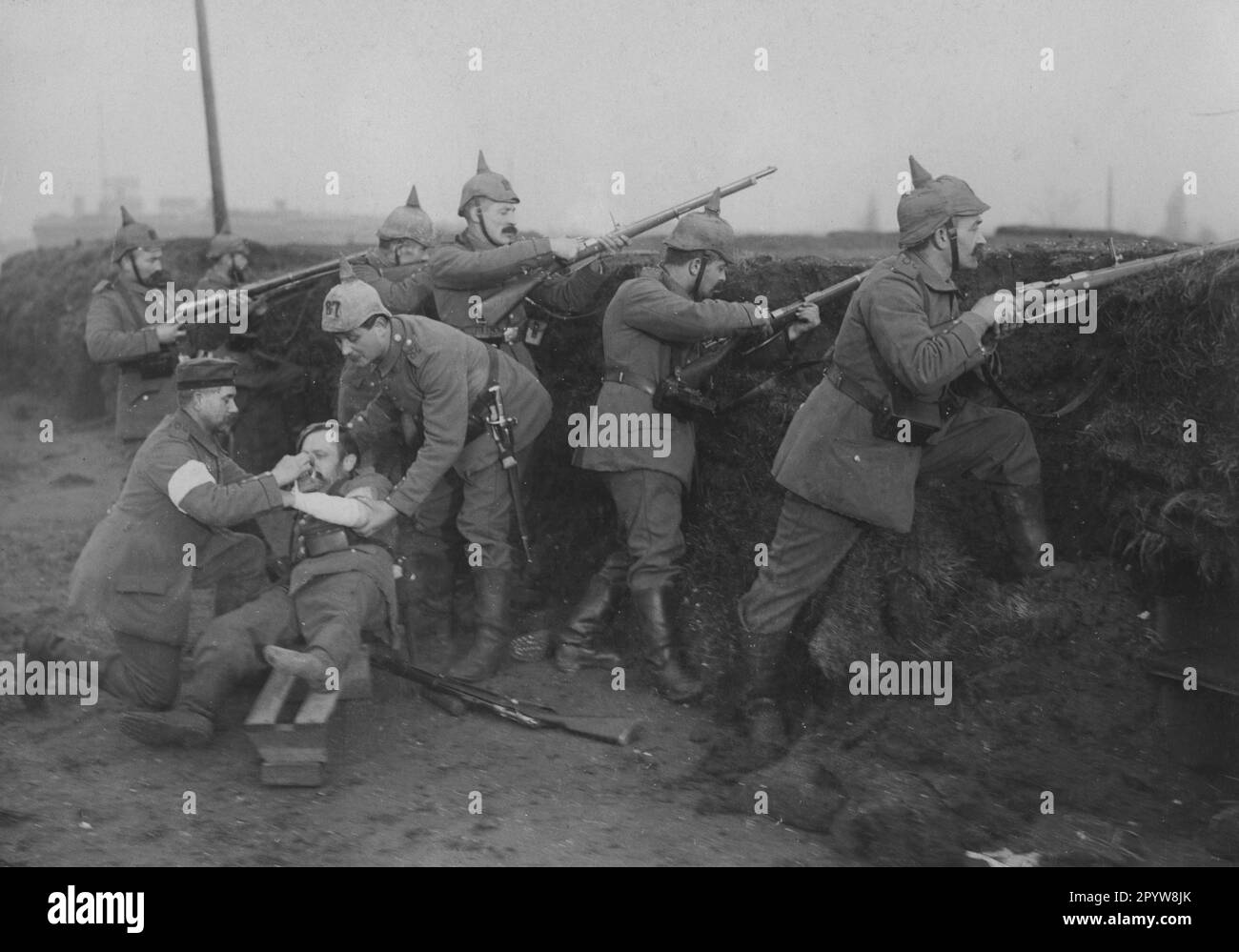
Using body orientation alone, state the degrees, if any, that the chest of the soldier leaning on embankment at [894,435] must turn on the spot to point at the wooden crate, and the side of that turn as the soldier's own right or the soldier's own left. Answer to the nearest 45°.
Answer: approximately 135° to the soldier's own right

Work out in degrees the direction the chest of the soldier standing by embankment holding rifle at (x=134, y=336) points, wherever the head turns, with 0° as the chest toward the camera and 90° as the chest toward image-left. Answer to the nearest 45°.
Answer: approximately 270°

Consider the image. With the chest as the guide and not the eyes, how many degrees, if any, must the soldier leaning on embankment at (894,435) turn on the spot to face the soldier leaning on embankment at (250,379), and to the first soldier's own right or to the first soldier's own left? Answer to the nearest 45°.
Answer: approximately 135° to the first soldier's own left

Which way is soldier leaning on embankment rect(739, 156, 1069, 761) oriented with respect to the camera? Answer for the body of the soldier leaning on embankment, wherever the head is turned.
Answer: to the viewer's right

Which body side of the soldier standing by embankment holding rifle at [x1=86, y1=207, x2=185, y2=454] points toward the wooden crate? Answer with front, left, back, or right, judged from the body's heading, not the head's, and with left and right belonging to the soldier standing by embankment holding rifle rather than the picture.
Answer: right

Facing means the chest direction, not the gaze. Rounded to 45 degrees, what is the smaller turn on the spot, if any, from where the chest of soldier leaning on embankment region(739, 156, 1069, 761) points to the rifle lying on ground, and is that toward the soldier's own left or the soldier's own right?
approximately 180°

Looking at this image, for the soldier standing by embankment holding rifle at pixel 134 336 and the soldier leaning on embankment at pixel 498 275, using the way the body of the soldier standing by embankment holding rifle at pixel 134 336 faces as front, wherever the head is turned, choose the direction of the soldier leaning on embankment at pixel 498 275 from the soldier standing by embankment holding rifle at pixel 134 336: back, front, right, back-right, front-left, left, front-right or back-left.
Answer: front-right

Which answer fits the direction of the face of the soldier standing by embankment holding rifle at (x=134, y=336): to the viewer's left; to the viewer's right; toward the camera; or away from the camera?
to the viewer's right

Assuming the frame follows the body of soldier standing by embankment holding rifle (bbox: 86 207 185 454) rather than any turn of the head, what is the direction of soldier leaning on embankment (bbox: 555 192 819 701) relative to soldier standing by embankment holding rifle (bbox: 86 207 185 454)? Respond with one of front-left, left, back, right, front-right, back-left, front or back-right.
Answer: front-right

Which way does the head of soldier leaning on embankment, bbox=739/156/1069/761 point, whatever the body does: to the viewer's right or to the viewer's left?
to the viewer's right

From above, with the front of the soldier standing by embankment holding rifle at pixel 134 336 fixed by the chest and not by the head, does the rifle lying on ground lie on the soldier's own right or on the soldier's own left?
on the soldier's own right
